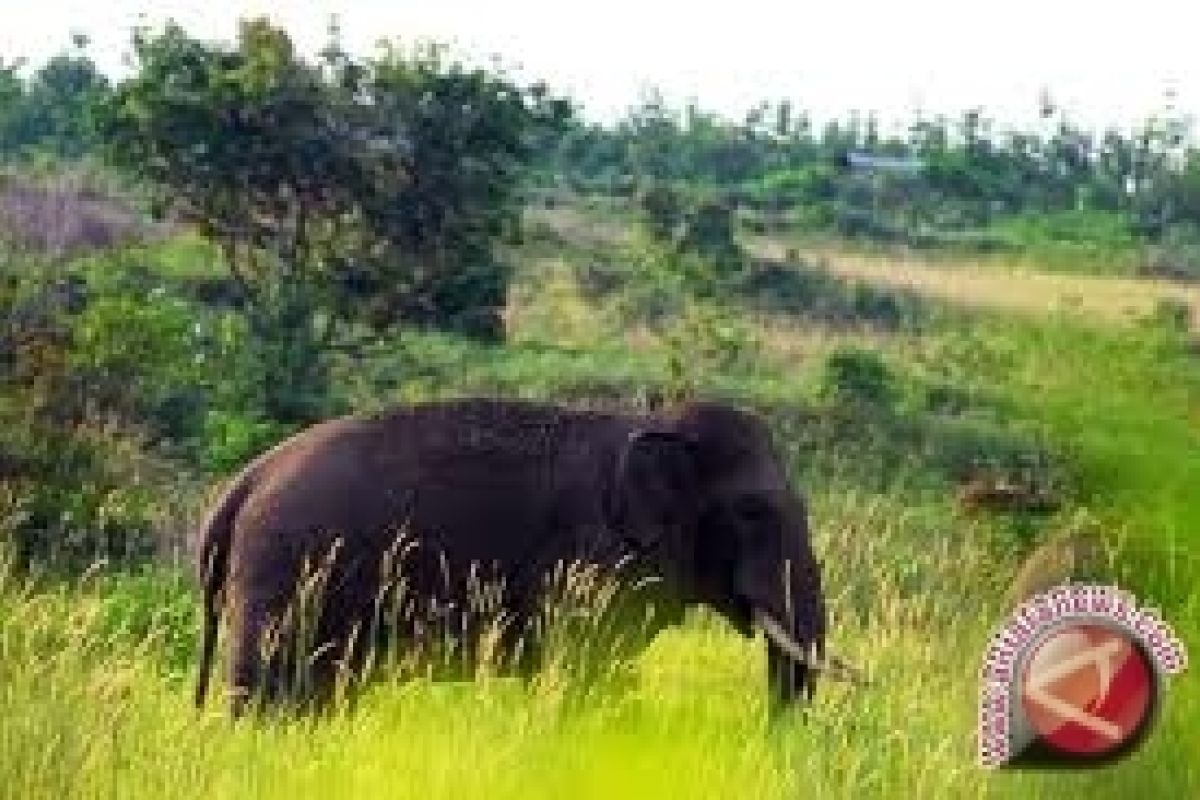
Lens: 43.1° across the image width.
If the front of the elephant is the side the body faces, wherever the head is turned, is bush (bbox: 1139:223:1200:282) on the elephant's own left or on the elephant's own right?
on the elephant's own left

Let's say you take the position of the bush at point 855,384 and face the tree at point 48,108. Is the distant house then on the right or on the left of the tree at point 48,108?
right

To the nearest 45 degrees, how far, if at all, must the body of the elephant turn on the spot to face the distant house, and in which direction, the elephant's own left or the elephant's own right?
approximately 90° to the elephant's own left

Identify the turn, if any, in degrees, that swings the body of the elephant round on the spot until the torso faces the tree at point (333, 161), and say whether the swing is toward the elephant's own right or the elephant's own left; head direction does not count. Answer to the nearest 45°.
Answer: approximately 90° to the elephant's own left

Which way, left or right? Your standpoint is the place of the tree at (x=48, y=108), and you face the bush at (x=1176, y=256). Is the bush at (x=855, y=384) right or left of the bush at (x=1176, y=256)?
right

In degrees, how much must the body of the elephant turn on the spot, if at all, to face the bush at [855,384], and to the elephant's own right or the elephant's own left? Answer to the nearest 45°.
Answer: approximately 90° to the elephant's own left

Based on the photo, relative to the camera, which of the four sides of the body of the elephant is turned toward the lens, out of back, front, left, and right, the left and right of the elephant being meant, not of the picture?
right

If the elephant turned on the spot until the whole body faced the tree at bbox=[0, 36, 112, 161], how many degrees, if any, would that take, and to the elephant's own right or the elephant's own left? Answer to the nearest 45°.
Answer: approximately 90° to the elephant's own left
